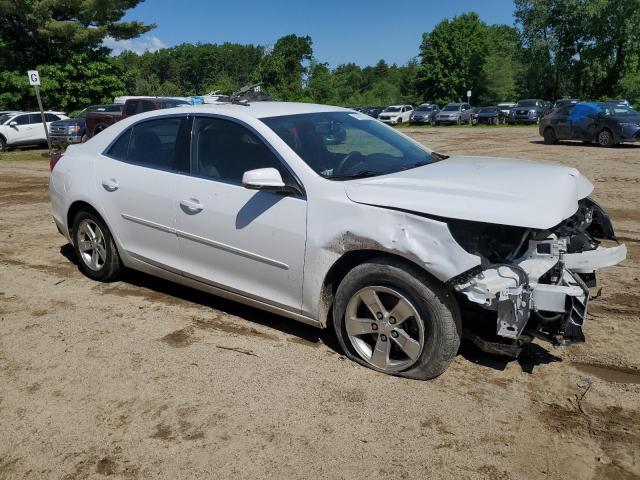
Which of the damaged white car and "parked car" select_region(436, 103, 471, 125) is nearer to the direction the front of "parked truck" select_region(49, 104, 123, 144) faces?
the damaged white car

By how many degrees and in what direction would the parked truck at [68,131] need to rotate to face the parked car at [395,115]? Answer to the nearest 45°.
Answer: approximately 180°

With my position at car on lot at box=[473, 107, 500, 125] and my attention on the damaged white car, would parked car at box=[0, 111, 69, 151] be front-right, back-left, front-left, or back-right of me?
front-right

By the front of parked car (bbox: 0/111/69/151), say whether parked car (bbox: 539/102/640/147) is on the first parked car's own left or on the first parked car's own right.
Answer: on the first parked car's own left

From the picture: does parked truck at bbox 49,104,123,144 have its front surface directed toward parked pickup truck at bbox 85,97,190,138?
no

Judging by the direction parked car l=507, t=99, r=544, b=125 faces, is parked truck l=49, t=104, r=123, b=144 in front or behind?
in front

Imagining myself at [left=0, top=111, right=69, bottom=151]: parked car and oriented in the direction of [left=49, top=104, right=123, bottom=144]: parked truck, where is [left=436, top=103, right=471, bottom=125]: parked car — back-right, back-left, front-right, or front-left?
front-left

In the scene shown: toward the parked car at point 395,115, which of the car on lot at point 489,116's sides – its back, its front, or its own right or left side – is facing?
right

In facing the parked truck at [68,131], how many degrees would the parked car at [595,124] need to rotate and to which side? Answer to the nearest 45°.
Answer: approximately 135° to its right

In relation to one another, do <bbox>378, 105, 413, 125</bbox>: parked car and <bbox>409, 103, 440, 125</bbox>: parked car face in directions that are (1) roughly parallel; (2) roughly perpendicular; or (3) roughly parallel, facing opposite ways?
roughly parallel

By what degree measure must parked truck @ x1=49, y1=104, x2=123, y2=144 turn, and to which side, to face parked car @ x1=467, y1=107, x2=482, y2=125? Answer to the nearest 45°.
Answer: approximately 135° to its left

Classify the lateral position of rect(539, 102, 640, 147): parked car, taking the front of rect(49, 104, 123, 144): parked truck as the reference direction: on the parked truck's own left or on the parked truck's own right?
on the parked truck's own left

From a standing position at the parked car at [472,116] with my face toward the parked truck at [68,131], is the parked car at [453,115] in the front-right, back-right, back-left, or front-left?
front-right

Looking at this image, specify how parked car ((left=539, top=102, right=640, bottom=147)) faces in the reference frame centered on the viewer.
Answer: facing the viewer and to the right of the viewer

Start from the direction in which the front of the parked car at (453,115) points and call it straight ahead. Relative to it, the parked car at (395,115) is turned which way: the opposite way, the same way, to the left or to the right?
the same way

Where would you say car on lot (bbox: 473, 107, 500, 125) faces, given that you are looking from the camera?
facing the viewer and to the left of the viewer
